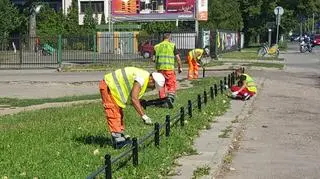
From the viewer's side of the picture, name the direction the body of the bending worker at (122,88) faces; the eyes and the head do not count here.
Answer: to the viewer's right

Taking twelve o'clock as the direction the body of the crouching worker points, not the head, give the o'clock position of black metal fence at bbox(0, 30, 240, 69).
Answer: The black metal fence is roughly at 2 o'clock from the crouching worker.

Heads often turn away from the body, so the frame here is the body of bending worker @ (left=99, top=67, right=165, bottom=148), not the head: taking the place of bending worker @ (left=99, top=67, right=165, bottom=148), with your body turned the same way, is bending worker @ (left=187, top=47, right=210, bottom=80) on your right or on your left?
on your left

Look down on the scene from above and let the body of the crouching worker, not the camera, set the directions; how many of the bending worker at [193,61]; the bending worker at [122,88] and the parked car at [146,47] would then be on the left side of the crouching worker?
1

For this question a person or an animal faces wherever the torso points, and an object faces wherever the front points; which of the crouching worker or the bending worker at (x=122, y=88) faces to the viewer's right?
the bending worker

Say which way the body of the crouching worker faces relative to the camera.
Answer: to the viewer's left

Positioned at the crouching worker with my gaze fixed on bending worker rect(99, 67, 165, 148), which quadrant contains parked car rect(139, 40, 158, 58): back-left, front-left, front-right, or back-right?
back-right

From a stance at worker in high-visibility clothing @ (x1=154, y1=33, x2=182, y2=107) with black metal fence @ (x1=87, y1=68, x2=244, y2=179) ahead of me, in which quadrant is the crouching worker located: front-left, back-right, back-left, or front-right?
back-left

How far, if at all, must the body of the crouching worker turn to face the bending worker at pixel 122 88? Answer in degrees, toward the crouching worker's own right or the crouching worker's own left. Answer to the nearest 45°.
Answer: approximately 90° to the crouching worker's own left

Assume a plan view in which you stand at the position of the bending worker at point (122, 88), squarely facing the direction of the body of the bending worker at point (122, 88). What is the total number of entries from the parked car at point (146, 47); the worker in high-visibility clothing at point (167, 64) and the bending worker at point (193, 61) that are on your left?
3
